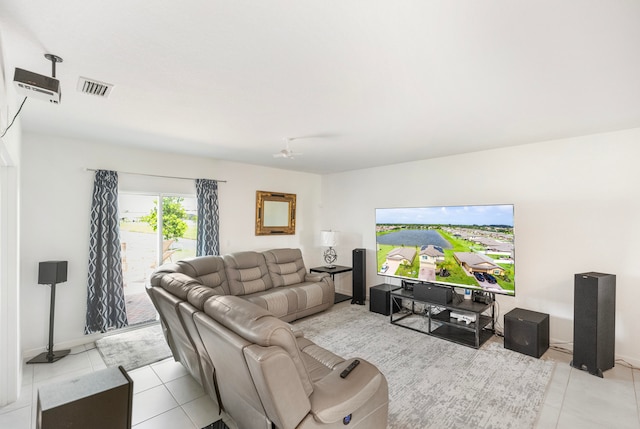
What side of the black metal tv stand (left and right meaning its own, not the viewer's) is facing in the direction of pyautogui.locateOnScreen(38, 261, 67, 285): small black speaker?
front

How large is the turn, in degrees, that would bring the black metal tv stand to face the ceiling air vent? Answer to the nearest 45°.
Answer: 0° — it already faces it

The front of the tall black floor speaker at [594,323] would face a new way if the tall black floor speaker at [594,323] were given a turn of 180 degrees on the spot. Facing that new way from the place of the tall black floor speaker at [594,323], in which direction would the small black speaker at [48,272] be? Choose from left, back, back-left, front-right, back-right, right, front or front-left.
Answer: back

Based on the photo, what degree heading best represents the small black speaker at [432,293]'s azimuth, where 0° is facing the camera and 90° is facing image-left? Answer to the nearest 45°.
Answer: approximately 45°

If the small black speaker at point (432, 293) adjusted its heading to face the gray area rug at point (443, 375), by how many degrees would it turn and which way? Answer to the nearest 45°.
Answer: approximately 45° to its left

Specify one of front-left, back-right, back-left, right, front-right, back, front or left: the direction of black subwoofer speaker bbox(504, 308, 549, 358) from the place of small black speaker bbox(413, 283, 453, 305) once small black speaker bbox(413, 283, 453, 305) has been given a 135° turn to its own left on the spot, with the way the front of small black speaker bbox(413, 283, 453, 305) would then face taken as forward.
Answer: front

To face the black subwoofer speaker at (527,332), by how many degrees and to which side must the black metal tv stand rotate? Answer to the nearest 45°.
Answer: approximately 135° to its left

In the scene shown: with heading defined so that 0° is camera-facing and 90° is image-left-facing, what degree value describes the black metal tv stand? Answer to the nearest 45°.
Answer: approximately 45°

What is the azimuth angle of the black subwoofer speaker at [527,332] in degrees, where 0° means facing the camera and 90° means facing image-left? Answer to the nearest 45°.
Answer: approximately 45°

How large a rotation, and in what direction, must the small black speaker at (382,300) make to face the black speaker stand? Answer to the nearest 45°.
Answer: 0° — it already faces it

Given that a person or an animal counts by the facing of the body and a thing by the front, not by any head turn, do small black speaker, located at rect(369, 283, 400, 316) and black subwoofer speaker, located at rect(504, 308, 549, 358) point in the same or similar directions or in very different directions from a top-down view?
same or similar directions

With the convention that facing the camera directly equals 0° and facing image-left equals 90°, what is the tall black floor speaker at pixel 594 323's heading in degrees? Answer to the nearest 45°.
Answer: approximately 45°

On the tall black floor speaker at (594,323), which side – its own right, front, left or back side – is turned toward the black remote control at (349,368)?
front

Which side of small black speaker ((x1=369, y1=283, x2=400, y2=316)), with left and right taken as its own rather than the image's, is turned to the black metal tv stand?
left

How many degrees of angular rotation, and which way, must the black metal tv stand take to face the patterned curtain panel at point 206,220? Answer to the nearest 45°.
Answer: approximately 45° to its right

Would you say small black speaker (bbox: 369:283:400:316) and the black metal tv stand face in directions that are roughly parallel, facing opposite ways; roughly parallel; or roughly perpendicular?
roughly parallel

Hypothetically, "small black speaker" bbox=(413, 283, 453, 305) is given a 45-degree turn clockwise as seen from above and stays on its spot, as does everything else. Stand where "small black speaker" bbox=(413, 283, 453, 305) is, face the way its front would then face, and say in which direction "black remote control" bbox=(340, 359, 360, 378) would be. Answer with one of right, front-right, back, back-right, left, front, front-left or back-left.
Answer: left

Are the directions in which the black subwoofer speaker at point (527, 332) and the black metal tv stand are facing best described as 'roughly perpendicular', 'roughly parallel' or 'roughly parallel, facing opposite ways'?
roughly parallel

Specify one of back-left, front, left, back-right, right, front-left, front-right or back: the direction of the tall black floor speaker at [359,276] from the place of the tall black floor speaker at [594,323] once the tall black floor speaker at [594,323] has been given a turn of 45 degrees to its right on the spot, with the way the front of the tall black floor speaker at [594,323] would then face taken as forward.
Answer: front

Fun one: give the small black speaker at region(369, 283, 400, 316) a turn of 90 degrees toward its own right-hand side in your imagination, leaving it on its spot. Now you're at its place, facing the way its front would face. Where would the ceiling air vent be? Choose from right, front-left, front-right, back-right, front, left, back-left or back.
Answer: left
